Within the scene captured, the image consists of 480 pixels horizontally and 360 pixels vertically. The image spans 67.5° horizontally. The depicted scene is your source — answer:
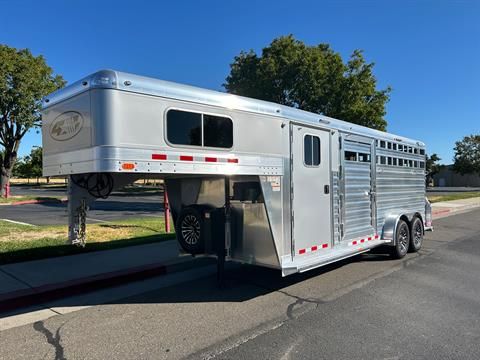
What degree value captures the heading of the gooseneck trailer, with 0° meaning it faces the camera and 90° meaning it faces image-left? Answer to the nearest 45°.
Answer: approximately 45°

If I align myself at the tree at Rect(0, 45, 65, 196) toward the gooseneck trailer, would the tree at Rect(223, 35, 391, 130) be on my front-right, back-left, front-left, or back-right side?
front-left

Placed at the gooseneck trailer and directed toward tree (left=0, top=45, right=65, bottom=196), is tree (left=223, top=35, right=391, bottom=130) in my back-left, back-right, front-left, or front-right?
front-right

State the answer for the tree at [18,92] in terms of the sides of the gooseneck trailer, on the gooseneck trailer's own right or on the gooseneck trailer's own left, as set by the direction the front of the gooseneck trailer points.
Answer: on the gooseneck trailer's own right

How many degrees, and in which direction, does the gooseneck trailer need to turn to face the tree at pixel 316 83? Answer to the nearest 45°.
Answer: approximately 135° to its right

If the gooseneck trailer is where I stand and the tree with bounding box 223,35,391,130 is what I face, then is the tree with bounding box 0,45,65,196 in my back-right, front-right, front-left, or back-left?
front-left
